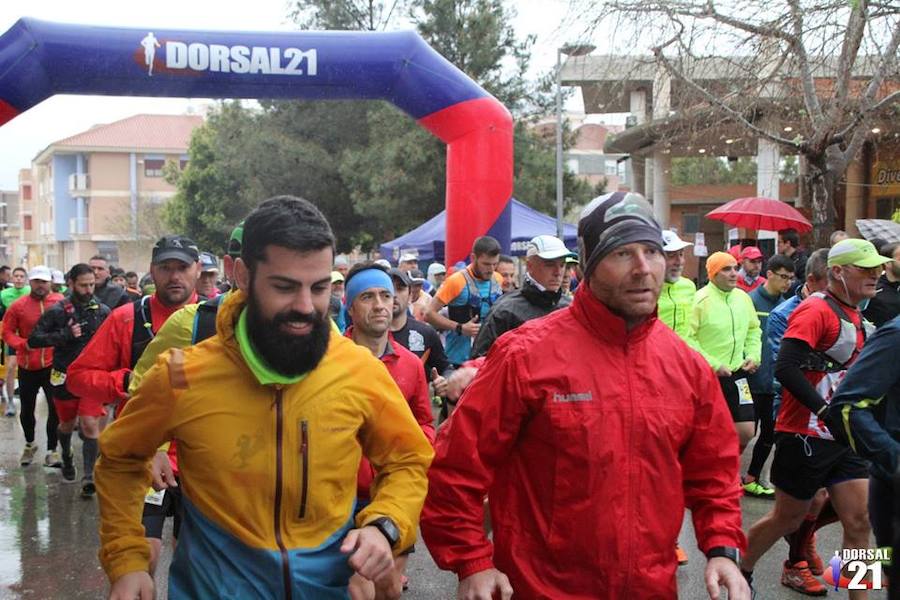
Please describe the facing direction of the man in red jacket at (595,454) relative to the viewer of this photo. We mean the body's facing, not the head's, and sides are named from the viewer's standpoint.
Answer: facing the viewer and to the right of the viewer

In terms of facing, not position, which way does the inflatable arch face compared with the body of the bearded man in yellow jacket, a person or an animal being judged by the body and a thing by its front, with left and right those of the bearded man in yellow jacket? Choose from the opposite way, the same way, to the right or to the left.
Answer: the same way

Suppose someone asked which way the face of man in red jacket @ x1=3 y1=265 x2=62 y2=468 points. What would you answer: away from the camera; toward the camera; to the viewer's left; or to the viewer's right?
toward the camera

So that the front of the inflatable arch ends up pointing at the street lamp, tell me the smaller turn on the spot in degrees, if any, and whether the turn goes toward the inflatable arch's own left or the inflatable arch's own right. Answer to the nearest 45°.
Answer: approximately 135° to the inflatable arch's own left

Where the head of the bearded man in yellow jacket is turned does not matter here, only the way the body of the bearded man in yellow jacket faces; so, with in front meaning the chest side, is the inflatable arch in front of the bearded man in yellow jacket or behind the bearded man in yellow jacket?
behind

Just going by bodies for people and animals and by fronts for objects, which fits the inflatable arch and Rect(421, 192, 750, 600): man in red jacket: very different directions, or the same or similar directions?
same or similar directions

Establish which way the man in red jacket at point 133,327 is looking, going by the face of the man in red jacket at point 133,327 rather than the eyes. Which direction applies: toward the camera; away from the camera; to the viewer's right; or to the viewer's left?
toward the camera

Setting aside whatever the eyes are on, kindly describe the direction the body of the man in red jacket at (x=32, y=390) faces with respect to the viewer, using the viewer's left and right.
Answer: facing the viewer

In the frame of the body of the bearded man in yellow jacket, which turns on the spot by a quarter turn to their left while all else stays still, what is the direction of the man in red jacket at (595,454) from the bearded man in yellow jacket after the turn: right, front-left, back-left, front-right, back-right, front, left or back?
front

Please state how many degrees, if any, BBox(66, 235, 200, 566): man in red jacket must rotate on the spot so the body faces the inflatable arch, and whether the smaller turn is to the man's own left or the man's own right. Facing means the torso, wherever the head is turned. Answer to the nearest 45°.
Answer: approximately 135° to the man's own left

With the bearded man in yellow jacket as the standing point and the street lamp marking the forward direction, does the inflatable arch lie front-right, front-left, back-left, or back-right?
front-left

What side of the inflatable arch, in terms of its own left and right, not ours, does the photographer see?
front

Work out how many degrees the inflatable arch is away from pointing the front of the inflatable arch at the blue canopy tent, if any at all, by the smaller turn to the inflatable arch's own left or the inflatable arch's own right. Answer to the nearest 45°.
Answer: approximately 180°
